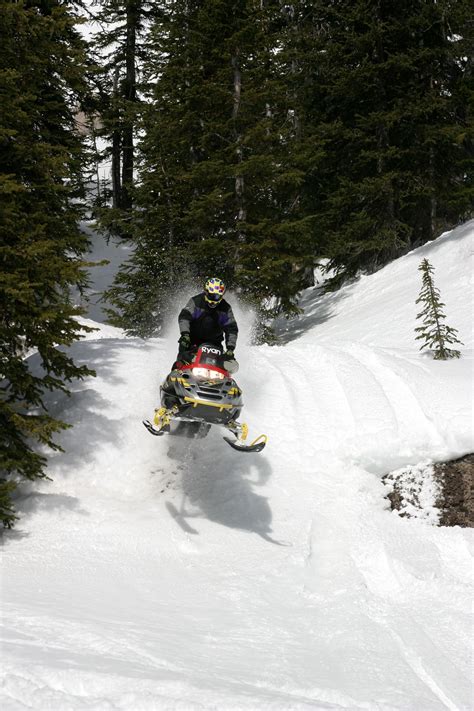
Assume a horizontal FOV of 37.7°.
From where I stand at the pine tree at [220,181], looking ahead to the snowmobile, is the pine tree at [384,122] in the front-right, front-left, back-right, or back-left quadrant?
back-left

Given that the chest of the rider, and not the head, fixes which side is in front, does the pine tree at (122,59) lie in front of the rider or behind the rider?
behind

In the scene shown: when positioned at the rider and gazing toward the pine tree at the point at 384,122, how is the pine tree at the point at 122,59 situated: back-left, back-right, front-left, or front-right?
front-left

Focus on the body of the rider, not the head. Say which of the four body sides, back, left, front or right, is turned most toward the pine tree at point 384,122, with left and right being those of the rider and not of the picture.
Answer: back

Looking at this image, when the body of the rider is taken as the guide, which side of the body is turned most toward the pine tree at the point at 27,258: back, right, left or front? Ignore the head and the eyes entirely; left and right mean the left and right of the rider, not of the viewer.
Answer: right

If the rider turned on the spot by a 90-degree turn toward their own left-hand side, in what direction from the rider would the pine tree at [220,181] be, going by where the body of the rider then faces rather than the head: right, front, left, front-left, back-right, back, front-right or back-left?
left

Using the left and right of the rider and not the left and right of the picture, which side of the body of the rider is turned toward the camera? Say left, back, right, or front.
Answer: front
